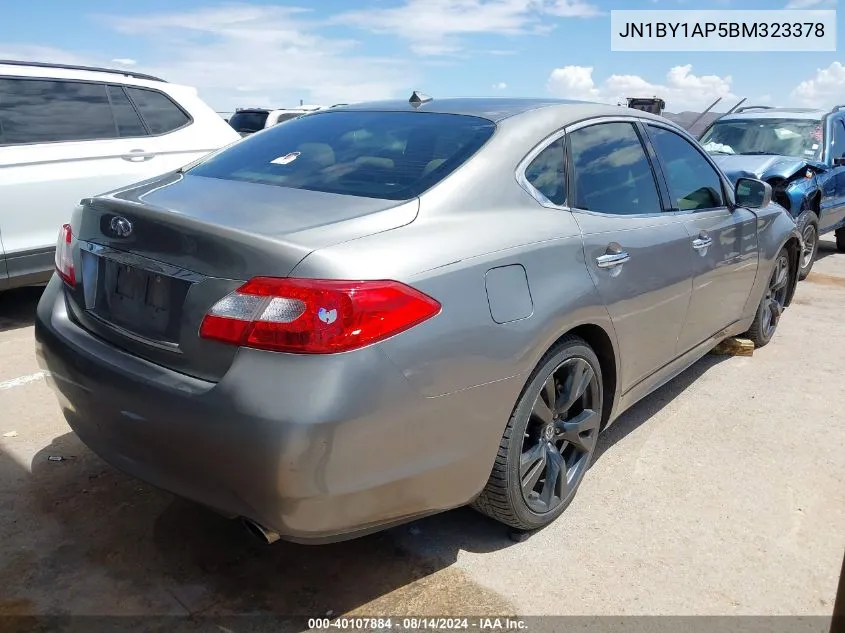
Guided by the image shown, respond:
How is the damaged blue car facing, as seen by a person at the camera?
facing the viewer and to the left of the viewer

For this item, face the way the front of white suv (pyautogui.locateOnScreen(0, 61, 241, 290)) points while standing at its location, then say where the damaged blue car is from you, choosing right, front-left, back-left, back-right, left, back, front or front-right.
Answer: back-left

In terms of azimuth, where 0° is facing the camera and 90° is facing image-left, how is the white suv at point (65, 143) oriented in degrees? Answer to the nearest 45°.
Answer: approximately 45°

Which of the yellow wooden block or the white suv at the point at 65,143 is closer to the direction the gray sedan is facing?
the yellow wooden block

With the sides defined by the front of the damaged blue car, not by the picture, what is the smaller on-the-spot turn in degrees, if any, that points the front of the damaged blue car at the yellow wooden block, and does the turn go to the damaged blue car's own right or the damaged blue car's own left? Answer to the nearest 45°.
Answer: approximately 45° to the damaged blue car's own left

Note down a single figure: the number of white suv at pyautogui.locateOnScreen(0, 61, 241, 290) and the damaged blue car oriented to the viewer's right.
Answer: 0

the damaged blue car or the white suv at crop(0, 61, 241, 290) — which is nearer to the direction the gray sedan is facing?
the damaged blue car

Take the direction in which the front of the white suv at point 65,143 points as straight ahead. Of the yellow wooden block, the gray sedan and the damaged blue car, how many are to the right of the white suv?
0

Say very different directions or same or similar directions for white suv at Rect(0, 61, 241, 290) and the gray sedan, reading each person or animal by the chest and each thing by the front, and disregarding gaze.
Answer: very different directions

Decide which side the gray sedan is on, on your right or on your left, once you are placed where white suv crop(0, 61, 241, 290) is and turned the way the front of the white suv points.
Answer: on your left

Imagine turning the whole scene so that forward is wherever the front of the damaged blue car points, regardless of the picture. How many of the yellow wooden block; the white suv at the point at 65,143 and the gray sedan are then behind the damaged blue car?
0

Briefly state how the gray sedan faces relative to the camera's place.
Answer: facing away from the viewer and to the right of the viewer

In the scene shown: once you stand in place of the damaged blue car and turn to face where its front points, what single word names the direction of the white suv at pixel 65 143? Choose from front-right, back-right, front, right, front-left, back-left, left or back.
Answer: front

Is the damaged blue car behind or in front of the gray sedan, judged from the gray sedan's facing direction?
in front
